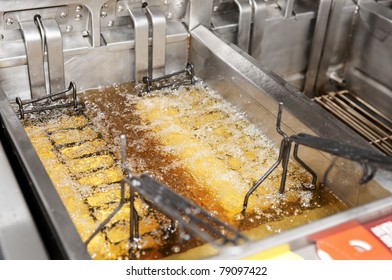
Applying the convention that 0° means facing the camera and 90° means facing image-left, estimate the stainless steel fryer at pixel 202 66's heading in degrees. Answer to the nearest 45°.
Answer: approximately 315°
